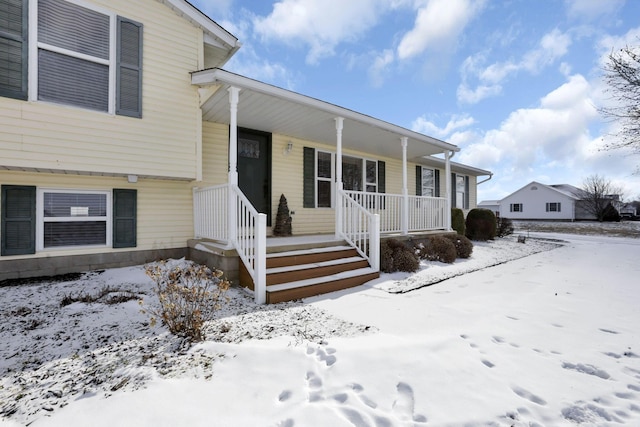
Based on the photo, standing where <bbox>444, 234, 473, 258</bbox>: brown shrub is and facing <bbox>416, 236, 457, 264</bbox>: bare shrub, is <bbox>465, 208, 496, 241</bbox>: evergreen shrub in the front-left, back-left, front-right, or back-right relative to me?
back-right

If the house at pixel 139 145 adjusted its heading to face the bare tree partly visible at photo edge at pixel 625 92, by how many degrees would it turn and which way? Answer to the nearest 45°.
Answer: approximately 45° to its left

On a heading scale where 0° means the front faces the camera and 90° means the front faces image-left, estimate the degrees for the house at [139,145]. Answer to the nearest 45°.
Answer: approximately 315°

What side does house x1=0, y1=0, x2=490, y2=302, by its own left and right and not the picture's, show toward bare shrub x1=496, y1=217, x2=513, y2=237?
left

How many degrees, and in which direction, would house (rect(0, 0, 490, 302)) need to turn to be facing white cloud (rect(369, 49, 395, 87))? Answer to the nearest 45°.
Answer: approximately 90° to its left

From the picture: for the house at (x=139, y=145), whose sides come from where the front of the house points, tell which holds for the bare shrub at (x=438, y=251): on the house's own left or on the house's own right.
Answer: on the house's own left

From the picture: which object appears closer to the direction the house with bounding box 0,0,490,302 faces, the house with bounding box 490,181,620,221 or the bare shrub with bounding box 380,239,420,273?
the bare shrub
